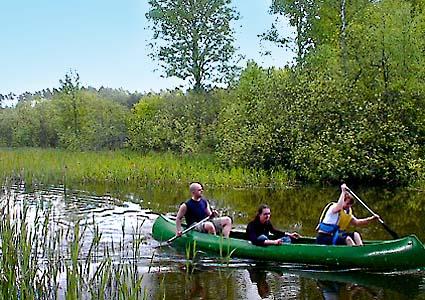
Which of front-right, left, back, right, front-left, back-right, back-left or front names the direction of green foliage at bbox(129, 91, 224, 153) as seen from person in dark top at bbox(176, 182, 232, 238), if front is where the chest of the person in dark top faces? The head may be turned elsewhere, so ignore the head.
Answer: back-left

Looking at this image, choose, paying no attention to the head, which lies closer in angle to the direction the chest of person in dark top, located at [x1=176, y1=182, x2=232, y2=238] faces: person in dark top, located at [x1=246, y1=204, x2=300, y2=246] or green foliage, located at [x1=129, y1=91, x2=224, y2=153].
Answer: the person in dark top

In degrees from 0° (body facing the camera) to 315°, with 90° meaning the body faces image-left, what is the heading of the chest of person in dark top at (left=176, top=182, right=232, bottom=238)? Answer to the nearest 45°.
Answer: approximately 315°

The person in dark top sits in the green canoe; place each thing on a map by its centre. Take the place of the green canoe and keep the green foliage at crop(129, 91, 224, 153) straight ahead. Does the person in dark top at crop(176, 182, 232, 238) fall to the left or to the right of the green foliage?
left

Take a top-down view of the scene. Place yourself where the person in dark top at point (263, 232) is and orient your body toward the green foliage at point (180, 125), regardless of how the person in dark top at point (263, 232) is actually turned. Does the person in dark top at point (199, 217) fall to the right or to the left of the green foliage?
left

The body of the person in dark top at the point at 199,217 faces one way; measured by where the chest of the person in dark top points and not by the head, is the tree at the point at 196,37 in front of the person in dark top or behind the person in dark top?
behind
